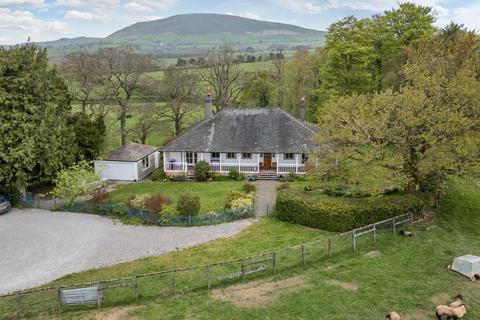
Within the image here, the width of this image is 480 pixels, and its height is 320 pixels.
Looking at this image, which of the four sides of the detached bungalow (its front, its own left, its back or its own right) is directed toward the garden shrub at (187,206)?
front

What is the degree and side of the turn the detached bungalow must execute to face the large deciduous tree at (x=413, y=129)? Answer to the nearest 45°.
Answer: approximately 45° to its left

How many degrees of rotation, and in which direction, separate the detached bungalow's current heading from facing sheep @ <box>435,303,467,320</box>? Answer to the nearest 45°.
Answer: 0° — it already faces it

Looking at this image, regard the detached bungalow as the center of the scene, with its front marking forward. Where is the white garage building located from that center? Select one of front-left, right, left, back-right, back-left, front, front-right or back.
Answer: right

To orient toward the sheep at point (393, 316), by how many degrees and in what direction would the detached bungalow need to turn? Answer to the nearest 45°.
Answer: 0° — it already faces it

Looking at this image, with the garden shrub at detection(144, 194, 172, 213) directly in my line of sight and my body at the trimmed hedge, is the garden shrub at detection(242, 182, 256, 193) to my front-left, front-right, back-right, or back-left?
front-right

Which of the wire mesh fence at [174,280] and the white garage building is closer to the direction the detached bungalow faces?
the wire mesh fence

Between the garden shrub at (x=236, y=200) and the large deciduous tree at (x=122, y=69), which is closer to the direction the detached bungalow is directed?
the garden shrub

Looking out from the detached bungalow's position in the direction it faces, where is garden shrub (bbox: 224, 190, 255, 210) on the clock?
The garden shrub is roughly at 12 o'clock from the detached bungalow.

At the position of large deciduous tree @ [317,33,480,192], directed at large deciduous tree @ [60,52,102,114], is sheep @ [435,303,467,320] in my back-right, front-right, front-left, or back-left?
back-left

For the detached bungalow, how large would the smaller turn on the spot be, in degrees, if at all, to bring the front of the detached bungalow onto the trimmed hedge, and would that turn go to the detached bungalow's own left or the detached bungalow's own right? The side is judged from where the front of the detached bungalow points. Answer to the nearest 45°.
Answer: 0° — it already faces it

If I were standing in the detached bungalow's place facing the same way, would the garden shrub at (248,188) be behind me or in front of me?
in front

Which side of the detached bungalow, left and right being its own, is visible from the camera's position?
front

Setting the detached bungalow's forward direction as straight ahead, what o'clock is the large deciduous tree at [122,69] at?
The large deciduous tree is roughly at 4 o'clock from the detached bungalow.

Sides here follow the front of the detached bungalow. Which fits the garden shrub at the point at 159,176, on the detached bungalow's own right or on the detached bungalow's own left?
on the detached bungalow's own right

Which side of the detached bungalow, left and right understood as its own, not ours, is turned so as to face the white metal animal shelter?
front
